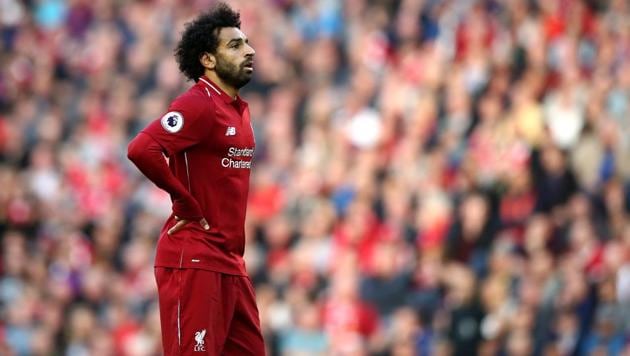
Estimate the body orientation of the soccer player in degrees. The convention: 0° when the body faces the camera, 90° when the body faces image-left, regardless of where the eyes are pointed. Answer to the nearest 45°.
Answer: approximately 315°
